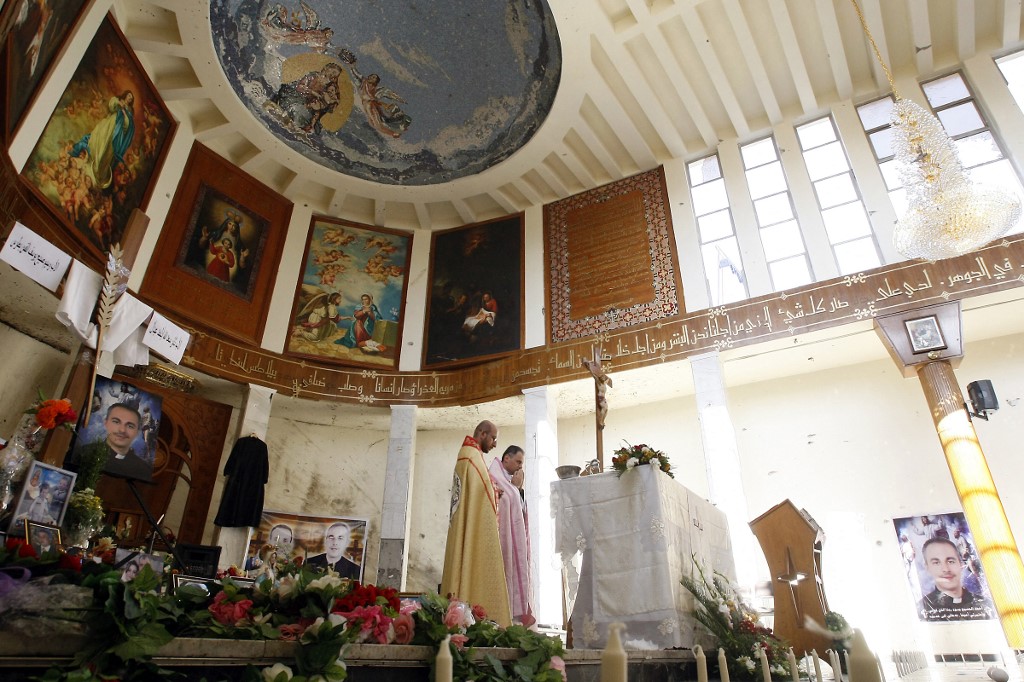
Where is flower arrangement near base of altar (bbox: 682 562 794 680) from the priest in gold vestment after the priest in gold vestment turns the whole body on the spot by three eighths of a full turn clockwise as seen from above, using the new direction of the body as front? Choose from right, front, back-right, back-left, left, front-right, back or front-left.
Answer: back-left

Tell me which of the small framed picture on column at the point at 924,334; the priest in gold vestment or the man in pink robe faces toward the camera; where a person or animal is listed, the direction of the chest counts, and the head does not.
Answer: the small framed picture on column

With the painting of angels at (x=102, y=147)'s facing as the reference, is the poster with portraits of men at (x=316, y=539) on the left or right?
on its left

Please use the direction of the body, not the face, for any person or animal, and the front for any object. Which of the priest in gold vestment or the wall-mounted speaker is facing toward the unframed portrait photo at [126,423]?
the wall-mounted speaker

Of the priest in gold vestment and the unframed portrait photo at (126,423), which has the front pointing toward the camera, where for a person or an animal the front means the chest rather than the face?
the unframed portrait photo

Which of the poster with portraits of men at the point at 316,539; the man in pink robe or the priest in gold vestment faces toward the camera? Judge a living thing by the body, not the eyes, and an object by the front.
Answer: the poster with portraits of men

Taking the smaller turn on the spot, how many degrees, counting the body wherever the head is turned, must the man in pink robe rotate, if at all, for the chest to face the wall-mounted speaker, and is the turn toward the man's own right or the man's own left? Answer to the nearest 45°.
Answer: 0° — they already face it

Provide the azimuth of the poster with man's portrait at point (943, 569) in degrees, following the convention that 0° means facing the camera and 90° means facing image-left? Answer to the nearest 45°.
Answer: approximately 0°

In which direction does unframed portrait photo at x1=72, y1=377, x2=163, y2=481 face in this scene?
toward the camera

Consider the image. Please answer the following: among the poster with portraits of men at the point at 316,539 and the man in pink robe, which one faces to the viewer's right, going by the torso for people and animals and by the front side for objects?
the man in pink robe

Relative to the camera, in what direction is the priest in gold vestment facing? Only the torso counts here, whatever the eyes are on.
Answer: to the viewer's right

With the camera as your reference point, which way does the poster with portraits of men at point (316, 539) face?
facing the viewer
